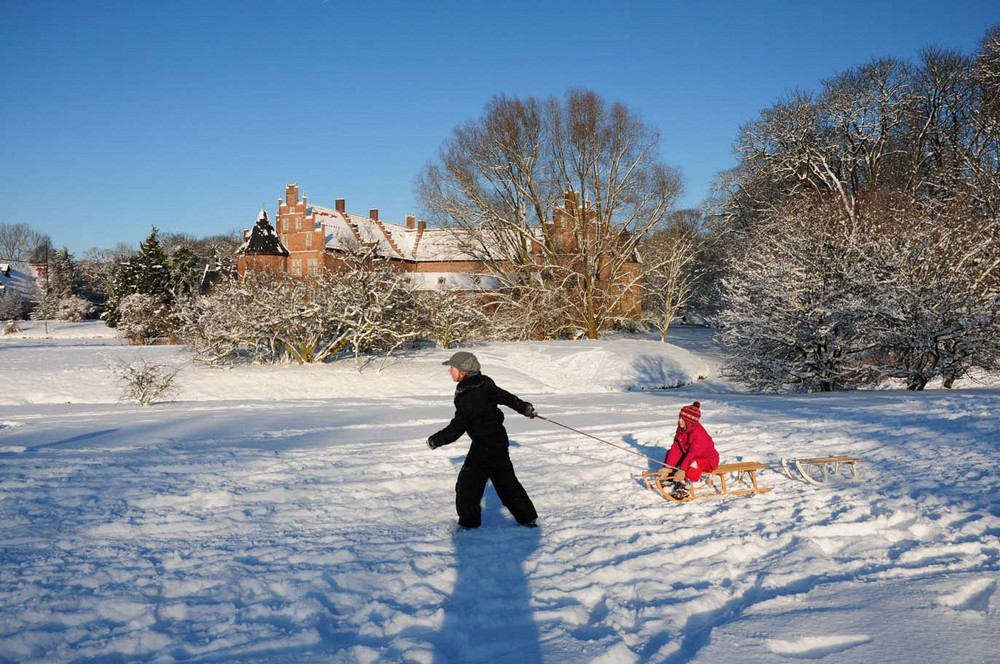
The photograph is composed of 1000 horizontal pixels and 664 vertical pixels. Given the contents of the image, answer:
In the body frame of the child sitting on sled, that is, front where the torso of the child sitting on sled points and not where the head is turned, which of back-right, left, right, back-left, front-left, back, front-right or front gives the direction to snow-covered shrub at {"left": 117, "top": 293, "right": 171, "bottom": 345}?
right

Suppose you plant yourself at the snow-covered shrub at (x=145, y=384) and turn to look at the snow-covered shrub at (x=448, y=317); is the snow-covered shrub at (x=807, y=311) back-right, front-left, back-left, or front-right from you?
front-right

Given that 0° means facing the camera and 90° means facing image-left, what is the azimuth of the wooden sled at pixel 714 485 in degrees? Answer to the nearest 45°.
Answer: approximately 90°

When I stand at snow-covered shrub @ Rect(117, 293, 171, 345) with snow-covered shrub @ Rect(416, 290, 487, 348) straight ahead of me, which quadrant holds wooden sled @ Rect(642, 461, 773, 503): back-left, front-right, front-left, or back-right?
front-right

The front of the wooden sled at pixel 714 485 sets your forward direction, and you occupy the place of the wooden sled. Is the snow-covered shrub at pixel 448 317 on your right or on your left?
on your right

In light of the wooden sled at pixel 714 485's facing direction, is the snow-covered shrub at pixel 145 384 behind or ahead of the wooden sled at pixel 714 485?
ahead

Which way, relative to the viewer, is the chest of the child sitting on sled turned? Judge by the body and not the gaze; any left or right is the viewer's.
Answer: facing the viewer and to the left of the viewer

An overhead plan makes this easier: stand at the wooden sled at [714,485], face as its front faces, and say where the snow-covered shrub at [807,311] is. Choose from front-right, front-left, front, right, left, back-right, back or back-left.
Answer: right

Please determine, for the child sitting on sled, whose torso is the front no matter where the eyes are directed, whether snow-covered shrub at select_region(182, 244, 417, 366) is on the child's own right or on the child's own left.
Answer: on the child's own right

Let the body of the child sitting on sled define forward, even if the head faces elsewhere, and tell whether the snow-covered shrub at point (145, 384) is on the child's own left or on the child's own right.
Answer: on the child's own right
